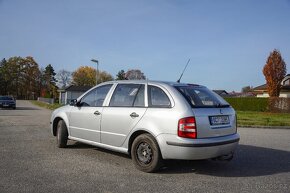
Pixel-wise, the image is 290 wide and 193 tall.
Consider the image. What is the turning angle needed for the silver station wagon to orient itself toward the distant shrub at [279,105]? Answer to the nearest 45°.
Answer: approximately 90° to its right

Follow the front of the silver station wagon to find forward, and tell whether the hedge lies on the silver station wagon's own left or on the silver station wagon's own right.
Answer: on the silver station wagon's own right

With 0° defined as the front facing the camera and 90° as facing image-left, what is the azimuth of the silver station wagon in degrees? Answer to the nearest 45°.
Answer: approximately 135°
